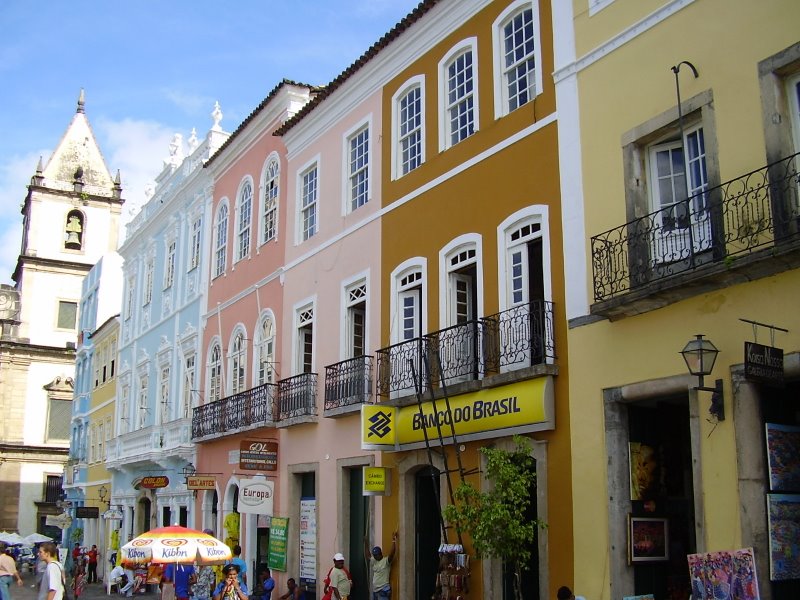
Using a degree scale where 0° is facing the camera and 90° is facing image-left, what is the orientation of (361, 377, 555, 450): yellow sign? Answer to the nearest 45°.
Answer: approximately 45°

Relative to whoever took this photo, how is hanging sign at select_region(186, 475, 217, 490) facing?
facing the viewer

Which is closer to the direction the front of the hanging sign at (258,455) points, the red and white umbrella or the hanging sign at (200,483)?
the red and white umbrella

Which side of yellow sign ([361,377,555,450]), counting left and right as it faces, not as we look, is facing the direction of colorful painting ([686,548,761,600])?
left

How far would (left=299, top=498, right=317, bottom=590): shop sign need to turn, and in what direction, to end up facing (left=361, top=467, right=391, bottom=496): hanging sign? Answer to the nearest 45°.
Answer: approximately 45° to its left

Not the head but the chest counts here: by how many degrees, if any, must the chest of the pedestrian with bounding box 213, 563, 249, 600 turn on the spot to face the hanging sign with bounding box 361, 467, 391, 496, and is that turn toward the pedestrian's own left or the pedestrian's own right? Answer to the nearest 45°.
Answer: approximately 90° to the pedestrian's own left

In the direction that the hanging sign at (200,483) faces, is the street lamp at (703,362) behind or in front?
in front

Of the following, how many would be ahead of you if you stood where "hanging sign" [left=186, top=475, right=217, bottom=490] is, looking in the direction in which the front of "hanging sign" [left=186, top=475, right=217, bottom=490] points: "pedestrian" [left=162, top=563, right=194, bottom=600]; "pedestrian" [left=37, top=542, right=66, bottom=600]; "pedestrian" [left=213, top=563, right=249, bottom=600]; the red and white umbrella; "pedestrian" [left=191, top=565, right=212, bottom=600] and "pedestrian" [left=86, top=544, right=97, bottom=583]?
5

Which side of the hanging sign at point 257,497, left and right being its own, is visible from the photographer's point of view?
front

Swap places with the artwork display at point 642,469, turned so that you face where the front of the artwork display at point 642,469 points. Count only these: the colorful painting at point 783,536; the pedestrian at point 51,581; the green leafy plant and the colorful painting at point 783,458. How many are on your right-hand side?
2

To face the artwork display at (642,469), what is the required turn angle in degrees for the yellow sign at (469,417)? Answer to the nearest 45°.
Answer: approximately 90° to its left

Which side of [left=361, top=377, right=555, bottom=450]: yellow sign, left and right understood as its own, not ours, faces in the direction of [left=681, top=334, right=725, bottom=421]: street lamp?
left

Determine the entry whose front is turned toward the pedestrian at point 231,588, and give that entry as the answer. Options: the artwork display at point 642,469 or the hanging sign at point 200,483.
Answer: the hanging sign

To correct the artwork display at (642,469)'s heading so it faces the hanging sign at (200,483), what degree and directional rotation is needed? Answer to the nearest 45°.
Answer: approximately 135° to its right
